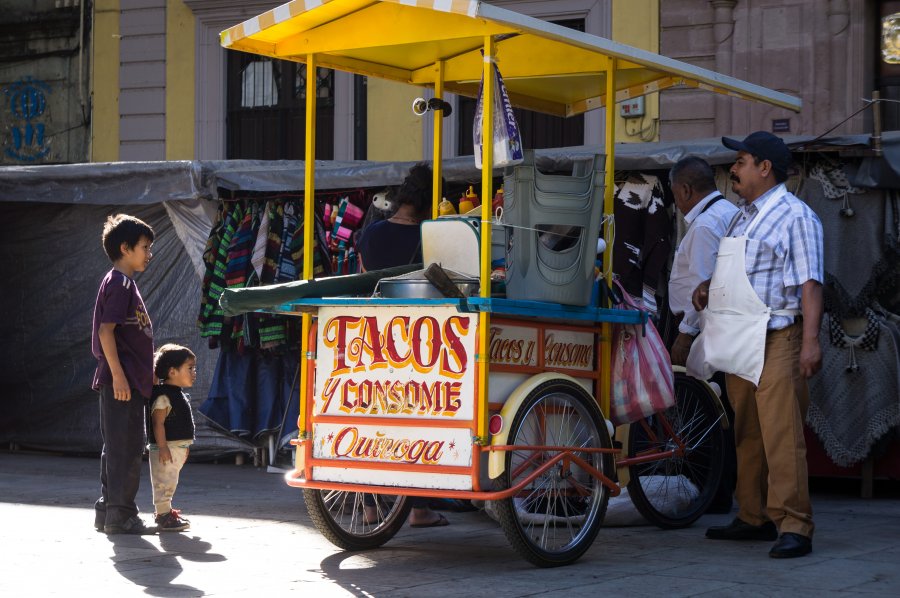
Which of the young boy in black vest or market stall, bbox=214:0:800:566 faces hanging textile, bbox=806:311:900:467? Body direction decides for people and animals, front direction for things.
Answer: the young boy in black vest

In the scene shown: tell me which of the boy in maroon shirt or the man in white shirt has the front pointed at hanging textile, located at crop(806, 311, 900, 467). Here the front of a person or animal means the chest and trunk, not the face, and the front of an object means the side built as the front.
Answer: the boy in maroon shirt

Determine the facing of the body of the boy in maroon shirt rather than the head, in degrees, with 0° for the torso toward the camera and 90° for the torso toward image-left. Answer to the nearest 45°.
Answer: approximately 270°

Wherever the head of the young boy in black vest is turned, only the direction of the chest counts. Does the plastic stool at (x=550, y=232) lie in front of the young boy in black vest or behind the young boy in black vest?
in front

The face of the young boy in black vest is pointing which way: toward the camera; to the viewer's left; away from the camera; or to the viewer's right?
to the viewer's right

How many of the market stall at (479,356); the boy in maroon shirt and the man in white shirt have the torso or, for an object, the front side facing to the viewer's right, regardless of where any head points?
1

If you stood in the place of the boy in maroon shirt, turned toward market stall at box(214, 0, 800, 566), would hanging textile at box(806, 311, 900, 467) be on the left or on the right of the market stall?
left

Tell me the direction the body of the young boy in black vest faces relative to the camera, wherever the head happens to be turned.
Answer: to the viewer's right

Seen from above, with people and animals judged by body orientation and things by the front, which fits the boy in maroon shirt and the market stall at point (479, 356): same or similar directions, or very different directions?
very different directions

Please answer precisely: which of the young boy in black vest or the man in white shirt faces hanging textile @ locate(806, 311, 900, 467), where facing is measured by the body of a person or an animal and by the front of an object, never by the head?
the young boy in black vest

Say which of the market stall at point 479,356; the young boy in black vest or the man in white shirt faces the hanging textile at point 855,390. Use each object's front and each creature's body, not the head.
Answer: the young boy in black vest

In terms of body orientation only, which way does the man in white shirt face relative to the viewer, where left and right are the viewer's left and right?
facing to the left of the viewer

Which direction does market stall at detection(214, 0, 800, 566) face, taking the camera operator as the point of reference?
facing the viewer and to the left of the viewer

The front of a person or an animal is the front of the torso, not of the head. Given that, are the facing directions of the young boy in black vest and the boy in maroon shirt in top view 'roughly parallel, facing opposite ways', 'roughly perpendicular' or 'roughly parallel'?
roughly parallel

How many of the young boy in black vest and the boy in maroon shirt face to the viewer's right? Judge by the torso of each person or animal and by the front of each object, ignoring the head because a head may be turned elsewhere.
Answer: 2

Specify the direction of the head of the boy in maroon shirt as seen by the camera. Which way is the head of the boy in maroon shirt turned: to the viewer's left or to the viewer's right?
to the viewer's right
